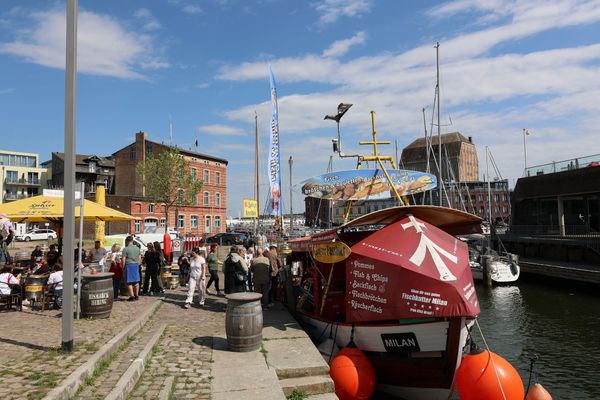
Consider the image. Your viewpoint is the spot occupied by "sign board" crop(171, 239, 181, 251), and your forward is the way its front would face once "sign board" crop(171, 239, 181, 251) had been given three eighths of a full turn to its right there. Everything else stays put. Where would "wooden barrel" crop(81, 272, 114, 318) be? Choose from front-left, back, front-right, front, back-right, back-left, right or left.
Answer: back-left

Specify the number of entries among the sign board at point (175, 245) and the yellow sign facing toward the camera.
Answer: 2

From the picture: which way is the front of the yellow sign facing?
toward the camera

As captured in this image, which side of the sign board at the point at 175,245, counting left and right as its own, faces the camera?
front

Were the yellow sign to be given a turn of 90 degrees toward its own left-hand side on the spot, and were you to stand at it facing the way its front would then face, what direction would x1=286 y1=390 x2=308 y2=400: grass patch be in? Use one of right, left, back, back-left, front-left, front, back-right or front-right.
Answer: right

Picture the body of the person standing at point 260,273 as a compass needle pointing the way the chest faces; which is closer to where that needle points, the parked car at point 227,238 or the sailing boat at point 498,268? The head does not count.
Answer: the parked car

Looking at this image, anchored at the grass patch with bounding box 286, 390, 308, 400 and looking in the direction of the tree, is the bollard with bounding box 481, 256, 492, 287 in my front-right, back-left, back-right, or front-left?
front-right

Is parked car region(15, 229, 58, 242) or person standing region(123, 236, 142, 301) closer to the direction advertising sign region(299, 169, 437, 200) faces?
the person standing

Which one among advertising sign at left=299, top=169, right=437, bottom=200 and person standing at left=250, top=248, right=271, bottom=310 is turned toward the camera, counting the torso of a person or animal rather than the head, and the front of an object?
the advertising sign

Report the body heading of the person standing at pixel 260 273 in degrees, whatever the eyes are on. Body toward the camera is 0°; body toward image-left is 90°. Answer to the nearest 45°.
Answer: approximately 180°
